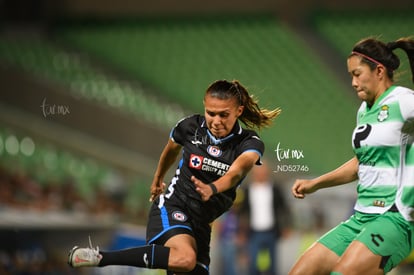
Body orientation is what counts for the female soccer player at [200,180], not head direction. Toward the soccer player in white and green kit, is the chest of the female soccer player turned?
no

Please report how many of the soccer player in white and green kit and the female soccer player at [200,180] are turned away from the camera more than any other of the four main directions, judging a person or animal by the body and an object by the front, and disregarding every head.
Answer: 0

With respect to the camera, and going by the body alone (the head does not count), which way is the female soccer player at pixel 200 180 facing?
toward the camera

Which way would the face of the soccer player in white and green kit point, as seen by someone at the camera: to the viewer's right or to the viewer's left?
to the viewer's left

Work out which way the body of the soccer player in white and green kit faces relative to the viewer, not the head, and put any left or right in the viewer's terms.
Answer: facing the viewer and to the left of the viewer

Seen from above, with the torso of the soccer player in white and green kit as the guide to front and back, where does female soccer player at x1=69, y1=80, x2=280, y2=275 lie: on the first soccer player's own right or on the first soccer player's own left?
on the first soccer player's own right
